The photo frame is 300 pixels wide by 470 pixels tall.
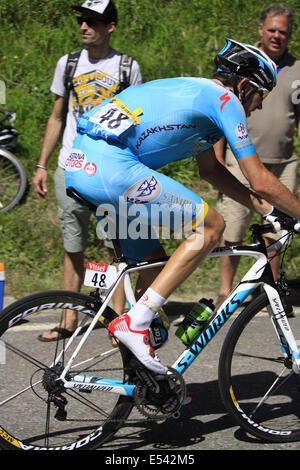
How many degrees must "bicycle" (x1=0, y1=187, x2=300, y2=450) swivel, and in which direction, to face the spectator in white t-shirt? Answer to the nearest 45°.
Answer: approximately 90° to its left

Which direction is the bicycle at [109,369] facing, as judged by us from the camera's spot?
facing to the right of the viewer

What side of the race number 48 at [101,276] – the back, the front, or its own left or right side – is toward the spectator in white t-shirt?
back

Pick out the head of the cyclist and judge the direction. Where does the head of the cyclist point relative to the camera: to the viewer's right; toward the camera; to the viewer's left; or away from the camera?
to the viewer's right
